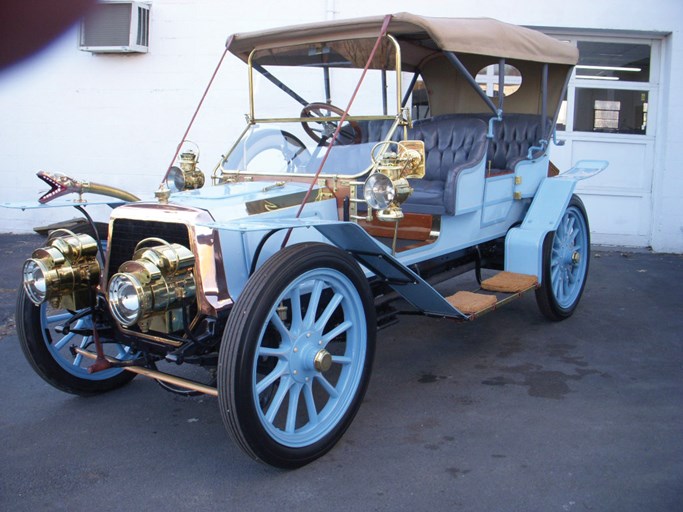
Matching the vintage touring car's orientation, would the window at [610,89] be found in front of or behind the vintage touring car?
behind

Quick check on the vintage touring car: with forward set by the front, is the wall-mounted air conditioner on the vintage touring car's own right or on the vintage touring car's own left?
on the vintage touring car's own right

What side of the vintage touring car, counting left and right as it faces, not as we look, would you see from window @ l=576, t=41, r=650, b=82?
back

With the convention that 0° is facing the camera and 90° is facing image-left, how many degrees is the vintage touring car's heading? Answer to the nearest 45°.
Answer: approximately 45°
